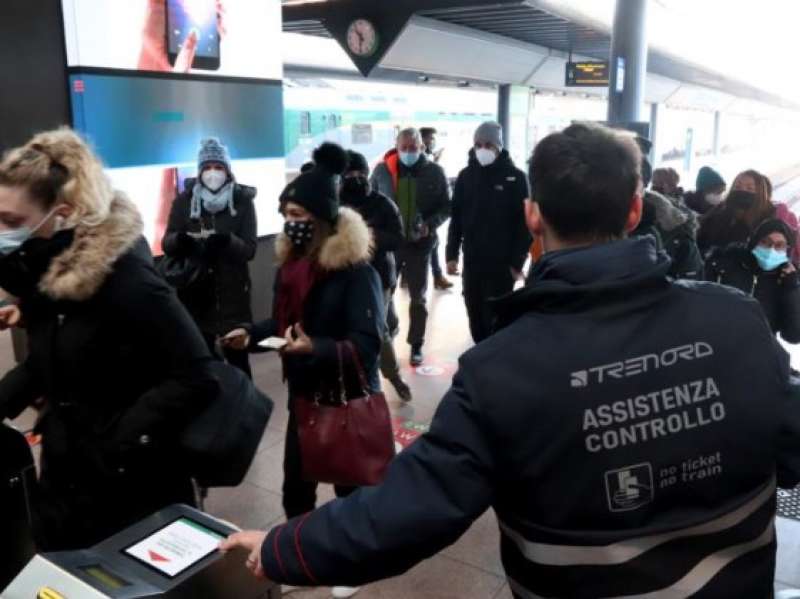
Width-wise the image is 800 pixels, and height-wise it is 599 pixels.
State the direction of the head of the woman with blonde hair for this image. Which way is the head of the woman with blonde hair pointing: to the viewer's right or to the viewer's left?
to the viewer's left

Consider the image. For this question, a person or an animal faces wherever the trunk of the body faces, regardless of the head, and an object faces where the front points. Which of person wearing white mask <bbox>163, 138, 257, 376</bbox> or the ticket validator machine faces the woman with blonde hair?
the person wearing white mask

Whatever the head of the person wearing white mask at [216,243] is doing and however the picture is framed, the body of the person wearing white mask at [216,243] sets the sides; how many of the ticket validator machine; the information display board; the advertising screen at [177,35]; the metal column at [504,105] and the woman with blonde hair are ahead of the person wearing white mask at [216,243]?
2

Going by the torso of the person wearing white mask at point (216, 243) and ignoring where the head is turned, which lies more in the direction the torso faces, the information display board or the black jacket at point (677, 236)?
the black jacket

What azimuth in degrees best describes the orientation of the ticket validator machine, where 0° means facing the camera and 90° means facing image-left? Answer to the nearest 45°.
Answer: approximately 45°

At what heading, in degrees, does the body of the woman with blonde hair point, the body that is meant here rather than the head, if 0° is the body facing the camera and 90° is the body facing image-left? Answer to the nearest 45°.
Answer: approximately 45°

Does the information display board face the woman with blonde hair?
yes

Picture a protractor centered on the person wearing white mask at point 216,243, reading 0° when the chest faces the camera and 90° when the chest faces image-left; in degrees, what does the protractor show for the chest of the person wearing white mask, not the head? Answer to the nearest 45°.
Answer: approximately 0°

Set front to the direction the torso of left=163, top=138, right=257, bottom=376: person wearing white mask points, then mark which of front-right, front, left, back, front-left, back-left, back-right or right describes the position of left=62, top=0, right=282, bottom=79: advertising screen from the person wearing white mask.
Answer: back
